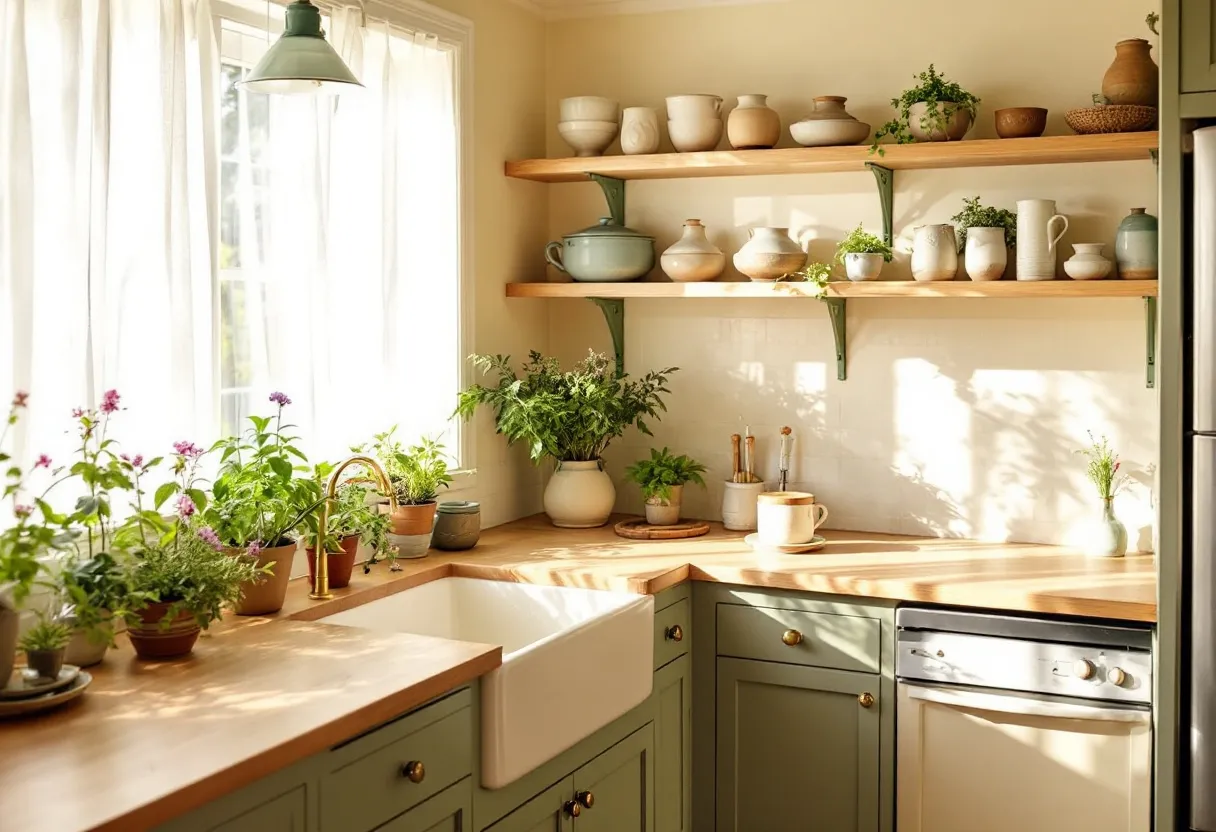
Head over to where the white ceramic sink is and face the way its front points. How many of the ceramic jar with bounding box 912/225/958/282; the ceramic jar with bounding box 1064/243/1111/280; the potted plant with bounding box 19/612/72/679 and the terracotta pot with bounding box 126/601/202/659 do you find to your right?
2

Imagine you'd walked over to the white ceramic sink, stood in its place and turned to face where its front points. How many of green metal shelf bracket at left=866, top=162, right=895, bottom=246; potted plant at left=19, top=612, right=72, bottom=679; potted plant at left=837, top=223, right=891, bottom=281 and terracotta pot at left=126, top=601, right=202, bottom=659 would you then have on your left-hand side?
2

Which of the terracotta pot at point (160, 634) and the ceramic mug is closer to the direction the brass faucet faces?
the ceramic mug

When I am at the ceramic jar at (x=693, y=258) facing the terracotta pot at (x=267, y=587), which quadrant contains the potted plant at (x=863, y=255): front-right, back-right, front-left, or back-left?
back-left

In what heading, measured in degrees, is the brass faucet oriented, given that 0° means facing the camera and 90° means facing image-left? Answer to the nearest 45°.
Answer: approximately 270°

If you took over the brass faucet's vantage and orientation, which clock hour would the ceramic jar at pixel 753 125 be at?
The ceramic jar is roughly at 11 o'clock from the brass faucet.

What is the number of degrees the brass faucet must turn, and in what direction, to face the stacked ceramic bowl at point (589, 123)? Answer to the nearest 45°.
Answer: approximately 45° to its left
